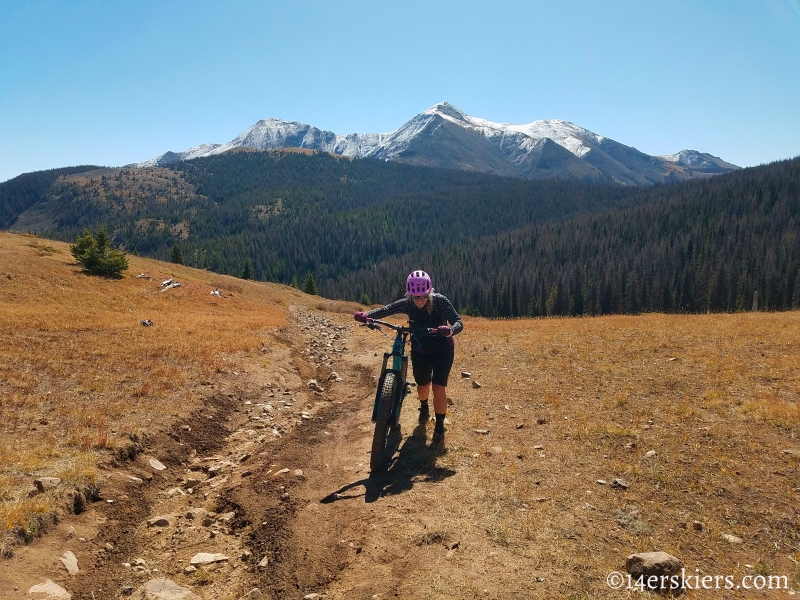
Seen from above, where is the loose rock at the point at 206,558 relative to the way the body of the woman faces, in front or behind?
in front

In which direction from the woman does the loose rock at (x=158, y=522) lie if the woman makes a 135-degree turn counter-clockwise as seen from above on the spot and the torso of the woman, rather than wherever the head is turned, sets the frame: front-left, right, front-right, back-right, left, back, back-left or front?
back

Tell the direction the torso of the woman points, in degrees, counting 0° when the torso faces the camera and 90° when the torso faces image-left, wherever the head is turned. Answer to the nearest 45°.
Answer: approximately 0°

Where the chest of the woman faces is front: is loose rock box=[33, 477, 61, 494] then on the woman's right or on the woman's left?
on the woman's right

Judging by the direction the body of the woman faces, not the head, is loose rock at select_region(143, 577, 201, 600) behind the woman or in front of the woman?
in front

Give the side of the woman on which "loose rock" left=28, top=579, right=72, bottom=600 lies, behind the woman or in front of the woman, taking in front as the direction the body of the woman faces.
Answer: in front

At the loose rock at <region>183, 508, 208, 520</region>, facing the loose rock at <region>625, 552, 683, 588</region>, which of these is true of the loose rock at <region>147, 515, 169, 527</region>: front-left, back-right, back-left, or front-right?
back-right
